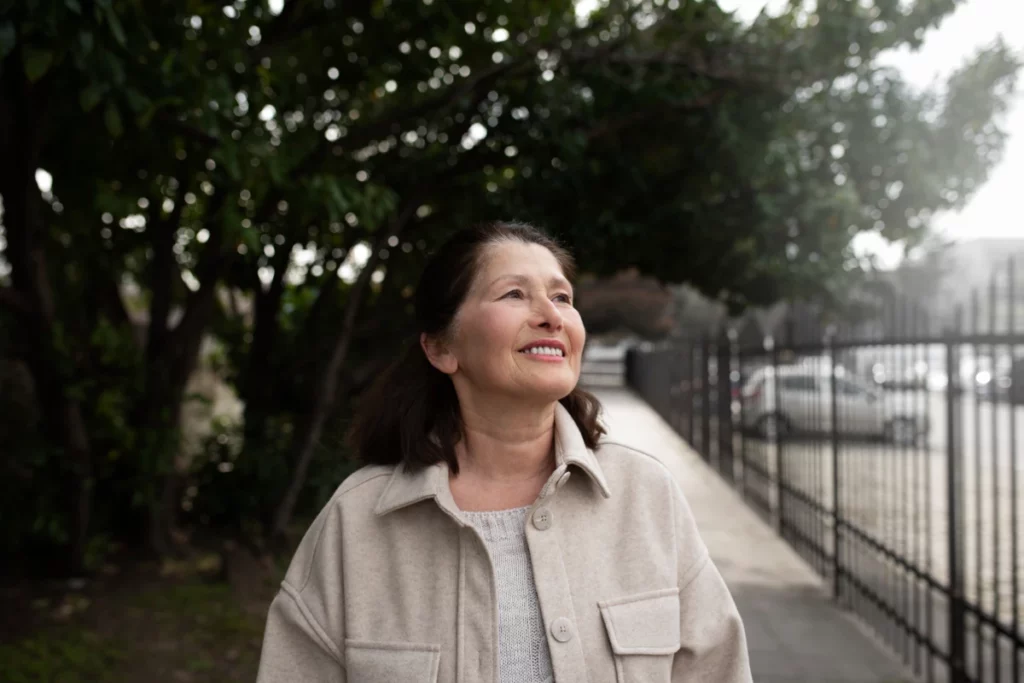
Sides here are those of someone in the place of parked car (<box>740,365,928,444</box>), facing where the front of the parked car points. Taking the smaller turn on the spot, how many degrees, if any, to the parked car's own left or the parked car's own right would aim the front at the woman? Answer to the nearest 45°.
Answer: approximately 90° to the parked car's own right

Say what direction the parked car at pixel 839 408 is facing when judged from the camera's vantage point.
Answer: facing to the right of the viewer

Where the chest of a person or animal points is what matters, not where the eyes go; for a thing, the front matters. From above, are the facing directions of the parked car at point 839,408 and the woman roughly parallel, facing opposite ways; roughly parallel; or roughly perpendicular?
roughly perpendicular

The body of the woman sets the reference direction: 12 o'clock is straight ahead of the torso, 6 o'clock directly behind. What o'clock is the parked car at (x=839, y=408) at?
The parked car is roughly at 7 o'clock from the woman.

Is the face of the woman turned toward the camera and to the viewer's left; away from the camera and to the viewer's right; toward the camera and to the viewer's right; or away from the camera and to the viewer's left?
toward the camera and to the viewer's right

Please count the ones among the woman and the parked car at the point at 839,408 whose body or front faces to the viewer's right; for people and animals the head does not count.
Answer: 1
